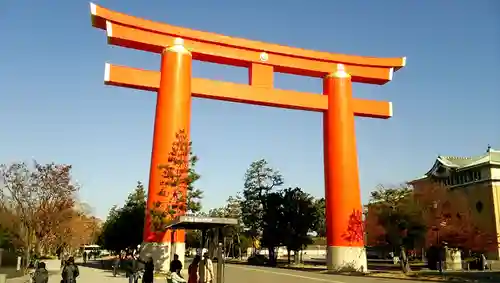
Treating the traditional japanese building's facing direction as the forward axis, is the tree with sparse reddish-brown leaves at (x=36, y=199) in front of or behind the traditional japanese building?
in front

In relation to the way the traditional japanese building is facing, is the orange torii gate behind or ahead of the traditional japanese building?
ahead

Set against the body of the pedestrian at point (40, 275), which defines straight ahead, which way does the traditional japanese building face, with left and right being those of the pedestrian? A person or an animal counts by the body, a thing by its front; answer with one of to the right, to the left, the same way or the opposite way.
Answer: to the left

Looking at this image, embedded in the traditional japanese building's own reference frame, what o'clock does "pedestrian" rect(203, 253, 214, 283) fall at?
The pedestrian is roughly at 11 o'clock from the traditional japanese building.

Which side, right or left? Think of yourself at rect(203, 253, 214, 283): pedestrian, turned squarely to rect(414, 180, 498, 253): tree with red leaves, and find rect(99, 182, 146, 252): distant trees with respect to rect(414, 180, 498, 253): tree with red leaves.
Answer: left

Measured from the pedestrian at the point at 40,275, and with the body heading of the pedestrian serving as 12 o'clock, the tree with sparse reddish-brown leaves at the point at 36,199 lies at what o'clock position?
The tree with sparse reddish-brown leaves is roughly at 12 o'clock from the pedestrian.

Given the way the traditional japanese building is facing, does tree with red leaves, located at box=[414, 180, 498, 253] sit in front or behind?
in front

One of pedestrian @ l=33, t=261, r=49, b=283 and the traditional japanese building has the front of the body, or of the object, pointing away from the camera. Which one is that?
the pedestrian

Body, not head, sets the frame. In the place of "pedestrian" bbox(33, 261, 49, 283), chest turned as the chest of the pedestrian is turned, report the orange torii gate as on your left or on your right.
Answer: on your right

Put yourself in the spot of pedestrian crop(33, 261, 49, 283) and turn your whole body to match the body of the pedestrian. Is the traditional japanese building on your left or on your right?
on your right

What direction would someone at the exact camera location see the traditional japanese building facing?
facing the viewer and to the left of the viewer

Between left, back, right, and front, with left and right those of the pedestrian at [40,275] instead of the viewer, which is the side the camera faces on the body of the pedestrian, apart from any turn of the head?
back

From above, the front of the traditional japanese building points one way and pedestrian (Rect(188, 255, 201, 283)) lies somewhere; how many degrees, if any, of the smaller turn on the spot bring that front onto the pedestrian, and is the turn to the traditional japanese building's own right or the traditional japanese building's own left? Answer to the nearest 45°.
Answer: approximately 45° to the traditional japanese building's own left

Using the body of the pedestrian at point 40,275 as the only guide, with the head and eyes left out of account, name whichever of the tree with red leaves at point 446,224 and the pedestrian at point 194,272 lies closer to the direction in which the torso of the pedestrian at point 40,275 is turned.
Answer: the tree with red leaves

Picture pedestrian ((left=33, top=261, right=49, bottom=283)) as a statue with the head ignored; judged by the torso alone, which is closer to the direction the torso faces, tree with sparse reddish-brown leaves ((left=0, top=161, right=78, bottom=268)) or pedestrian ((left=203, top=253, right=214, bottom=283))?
the tree with sparse reddish-brown leaves

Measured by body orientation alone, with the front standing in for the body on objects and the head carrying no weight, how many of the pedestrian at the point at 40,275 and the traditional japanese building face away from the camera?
1
